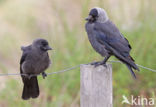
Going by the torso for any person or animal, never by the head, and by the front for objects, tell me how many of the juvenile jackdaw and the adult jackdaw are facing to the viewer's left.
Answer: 1

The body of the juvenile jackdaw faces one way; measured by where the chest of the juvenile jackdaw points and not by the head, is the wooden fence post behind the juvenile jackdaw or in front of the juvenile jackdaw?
in front

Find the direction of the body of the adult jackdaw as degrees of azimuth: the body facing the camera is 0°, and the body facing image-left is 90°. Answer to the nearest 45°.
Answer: approximately 90°
